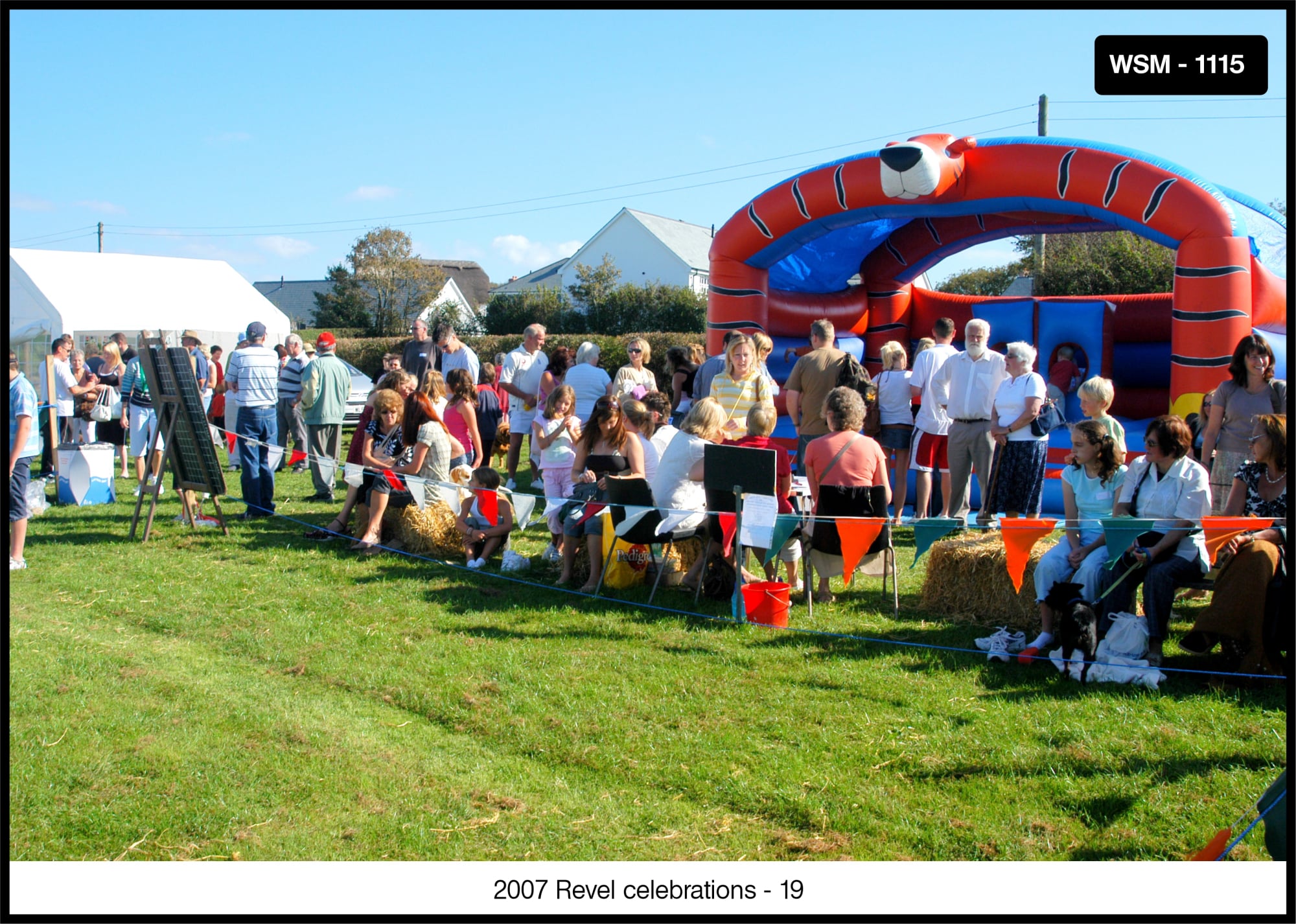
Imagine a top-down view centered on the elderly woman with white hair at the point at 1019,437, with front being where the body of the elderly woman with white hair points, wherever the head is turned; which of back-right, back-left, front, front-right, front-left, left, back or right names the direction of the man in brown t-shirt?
front-right

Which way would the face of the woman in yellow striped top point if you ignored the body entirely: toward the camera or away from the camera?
toward the camera

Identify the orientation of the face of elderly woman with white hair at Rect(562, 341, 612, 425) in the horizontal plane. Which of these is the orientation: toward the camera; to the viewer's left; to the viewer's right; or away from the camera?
away from the camera

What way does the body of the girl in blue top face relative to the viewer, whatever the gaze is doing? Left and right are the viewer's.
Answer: facing the viewer and to the left of the viewer

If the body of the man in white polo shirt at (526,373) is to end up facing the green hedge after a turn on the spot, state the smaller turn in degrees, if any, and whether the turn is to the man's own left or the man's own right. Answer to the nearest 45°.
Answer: approximately 135° to the man's own left

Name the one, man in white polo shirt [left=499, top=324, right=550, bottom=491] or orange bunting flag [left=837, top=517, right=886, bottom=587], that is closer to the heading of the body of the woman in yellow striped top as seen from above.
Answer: the orange bunting flag

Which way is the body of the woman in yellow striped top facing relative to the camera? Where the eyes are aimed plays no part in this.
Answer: toward the camera

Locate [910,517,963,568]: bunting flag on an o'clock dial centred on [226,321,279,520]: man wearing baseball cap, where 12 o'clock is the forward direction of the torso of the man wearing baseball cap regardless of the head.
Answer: The bunting flag is roughly at 5 o'clock from the man wearing baseball cap.

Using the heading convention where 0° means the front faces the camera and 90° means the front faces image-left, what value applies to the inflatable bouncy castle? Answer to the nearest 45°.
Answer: approximately 45°

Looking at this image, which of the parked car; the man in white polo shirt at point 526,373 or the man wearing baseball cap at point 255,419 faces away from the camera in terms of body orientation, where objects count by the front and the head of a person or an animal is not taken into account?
the man wearing baseball cap

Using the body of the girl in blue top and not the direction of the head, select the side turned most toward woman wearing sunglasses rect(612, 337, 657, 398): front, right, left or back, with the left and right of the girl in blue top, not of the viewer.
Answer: right

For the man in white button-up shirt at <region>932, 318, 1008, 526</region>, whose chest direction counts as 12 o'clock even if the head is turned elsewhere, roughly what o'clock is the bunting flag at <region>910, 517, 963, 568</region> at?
The bunting flag is roughly at 12 o'clock from the man in white button-up shirt.
